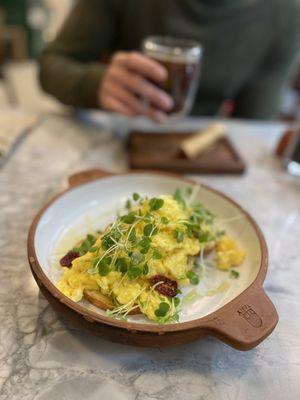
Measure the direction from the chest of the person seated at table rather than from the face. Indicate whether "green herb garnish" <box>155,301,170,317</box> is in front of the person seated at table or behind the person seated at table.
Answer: in front

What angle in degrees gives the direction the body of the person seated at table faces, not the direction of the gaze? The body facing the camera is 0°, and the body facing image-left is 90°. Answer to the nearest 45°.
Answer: approximately 0°

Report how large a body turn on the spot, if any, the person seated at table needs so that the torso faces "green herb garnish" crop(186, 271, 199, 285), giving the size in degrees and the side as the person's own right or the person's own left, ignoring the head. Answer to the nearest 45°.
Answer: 0° — they already face it

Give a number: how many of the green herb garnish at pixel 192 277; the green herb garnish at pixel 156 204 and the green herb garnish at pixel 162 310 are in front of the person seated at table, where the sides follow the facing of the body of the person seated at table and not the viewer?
3

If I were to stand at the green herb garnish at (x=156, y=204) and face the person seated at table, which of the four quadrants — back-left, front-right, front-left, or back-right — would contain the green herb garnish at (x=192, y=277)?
back-right

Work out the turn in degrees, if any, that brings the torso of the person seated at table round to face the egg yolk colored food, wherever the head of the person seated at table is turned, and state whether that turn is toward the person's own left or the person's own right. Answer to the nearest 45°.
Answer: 0° — they already face it

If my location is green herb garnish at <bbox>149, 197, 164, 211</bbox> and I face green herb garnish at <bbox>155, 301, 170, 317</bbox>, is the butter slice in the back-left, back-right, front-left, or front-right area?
back-left

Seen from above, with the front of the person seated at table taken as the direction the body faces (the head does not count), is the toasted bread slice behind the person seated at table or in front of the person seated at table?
in front
